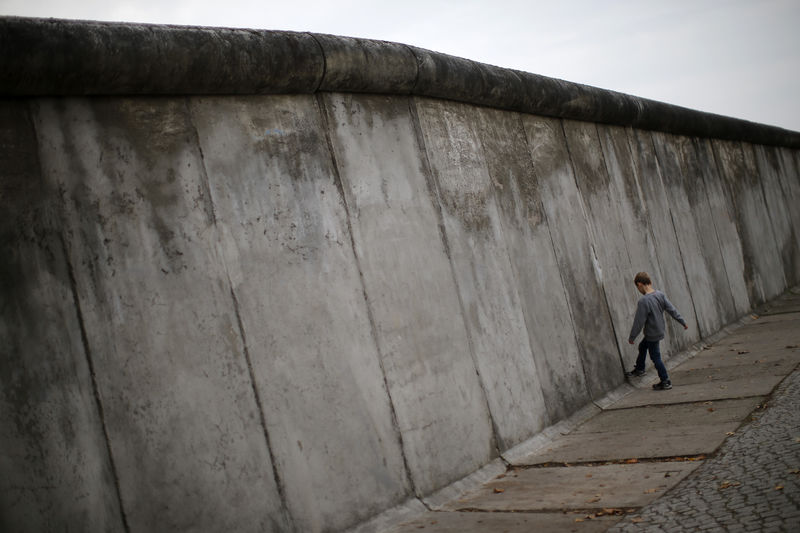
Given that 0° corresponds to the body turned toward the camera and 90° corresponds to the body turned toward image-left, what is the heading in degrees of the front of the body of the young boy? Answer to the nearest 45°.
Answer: approximately 135°
